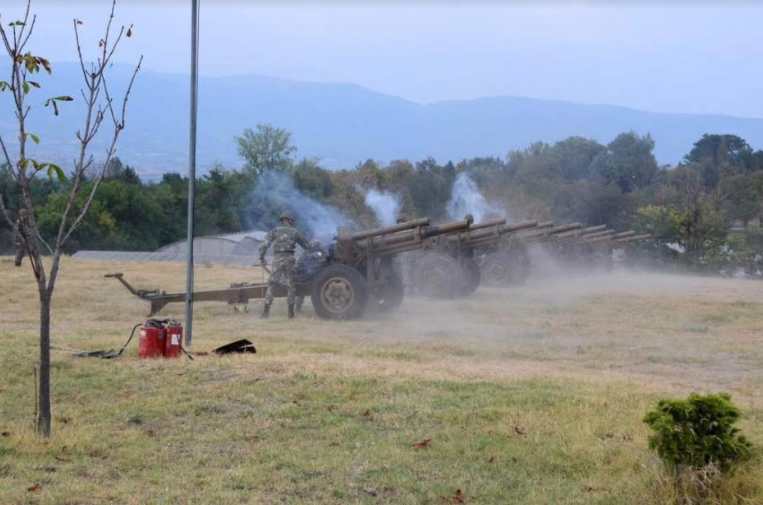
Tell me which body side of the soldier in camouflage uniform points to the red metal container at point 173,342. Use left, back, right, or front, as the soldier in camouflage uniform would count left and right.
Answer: back

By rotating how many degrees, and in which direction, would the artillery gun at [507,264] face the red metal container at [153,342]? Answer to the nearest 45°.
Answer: approximately 90° to its right

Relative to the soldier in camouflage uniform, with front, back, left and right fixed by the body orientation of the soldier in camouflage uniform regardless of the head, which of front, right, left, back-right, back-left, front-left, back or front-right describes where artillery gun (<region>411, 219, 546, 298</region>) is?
front-right

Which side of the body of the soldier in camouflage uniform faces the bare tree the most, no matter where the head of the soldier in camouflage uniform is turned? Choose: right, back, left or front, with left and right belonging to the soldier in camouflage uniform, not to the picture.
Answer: back

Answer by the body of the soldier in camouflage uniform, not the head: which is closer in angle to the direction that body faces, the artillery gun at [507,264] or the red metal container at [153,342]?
the artillery gun

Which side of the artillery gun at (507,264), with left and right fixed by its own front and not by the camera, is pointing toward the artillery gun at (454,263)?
right

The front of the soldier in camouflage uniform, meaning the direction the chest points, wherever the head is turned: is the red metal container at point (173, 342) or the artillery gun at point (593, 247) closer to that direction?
the artillery gun

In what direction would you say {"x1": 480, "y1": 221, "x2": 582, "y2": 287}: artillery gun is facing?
to the viewer's right

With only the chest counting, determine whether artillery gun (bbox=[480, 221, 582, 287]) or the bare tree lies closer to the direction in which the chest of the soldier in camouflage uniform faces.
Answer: the artillery gun

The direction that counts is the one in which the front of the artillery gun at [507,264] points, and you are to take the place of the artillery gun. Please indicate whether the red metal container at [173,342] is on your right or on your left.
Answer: on your right

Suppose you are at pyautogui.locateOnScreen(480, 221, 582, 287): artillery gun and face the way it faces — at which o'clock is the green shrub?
The green shrub is roughly at 3 o'clock from the artillery gun.
